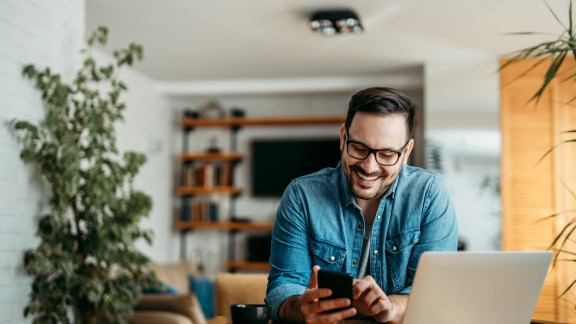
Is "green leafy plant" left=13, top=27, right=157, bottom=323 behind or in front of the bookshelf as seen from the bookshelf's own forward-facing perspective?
in front

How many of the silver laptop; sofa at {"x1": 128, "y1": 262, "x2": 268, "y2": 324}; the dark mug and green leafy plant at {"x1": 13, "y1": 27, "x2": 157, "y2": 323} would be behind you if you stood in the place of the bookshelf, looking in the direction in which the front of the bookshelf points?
0

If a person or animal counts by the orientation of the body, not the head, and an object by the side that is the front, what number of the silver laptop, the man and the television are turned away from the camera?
1

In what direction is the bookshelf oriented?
toward the camera

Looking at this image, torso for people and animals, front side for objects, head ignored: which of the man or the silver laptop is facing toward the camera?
the man

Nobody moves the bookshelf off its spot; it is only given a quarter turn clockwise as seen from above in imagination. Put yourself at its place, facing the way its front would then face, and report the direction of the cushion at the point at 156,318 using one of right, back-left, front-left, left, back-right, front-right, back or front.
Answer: left

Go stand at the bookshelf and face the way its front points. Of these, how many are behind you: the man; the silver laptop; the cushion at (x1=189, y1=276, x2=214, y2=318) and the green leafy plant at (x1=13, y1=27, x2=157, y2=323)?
0

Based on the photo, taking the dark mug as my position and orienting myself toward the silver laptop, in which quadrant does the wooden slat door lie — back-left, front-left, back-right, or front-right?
front-left

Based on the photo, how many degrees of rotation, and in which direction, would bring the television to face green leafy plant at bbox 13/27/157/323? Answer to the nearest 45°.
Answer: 0° — it already faces it

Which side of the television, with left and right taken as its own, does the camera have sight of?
front

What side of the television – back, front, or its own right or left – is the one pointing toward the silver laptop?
front

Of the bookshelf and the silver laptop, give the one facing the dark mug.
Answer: the bookshelf

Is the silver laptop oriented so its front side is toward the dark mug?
no

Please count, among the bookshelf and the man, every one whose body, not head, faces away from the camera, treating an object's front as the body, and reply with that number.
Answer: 0

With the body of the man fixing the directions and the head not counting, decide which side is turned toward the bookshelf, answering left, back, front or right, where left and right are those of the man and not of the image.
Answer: back

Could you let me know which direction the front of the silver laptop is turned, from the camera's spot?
facing away from the viewer

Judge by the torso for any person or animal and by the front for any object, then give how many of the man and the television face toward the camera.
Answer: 2
